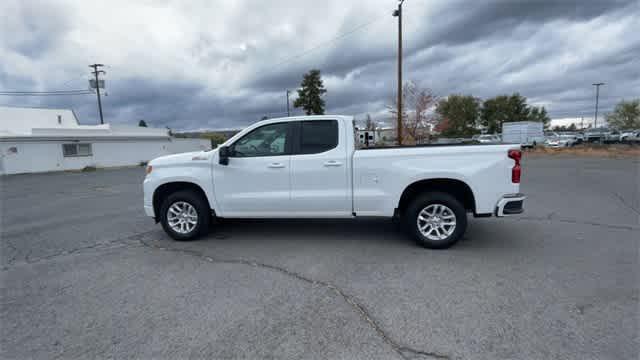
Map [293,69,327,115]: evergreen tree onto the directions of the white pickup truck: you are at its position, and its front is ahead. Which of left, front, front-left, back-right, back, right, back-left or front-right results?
right

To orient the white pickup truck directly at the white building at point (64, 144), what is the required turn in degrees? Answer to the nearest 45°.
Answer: approximately 45° to its right

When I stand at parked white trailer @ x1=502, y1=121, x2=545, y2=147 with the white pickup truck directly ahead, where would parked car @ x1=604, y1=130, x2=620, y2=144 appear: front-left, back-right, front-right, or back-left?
back-left

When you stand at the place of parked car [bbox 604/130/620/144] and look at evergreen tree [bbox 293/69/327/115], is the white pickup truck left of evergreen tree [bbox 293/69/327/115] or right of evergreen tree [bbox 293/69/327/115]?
left

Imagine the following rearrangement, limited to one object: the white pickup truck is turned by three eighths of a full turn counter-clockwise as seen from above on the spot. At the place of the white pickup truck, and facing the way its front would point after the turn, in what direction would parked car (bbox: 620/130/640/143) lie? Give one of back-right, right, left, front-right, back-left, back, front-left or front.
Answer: left

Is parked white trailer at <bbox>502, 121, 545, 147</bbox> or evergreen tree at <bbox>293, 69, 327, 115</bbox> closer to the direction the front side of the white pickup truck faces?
the evergreen tree

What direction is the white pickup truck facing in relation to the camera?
to the viewer's left

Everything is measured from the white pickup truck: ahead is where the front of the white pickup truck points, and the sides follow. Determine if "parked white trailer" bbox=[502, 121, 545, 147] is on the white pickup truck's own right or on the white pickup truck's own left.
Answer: on the white pickup truck's own right

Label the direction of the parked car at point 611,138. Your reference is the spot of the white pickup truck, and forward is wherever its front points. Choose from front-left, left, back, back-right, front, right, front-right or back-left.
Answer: back-right
